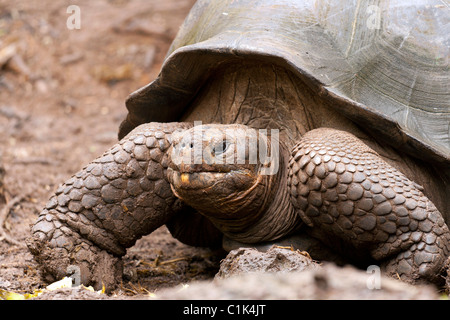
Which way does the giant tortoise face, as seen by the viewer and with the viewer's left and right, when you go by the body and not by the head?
facing the viewer and to the left of the viewer

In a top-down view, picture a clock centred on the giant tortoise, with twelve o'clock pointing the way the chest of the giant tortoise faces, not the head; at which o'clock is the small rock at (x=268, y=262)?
The small rock is roughly at 11 o'clock from the giant tortoise.
